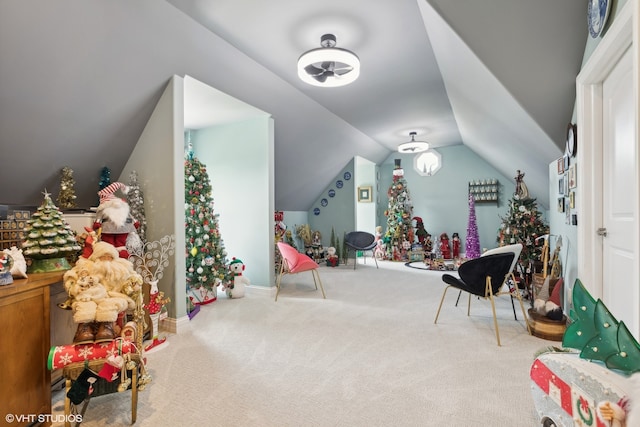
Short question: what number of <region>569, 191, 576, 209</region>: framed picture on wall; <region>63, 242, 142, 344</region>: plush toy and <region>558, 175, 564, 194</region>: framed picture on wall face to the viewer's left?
2

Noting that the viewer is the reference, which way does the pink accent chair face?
facing to the right of the viewer

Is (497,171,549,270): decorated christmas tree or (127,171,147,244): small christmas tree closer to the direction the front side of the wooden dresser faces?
the decorated christmas tree

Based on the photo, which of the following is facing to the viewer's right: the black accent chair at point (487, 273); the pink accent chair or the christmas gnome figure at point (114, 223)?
the pink accent chair

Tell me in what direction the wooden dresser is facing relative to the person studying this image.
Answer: facing to the right of the viewer

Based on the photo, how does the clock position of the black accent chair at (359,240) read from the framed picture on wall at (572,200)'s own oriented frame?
The black accent chair is roughly at 1 o'clock from the framed picture on wall.

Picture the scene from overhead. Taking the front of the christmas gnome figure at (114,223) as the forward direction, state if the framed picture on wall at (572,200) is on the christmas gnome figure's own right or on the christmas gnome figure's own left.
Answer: on the christmas gnome figure's own left

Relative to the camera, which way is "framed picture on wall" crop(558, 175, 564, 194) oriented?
to the viewer's left

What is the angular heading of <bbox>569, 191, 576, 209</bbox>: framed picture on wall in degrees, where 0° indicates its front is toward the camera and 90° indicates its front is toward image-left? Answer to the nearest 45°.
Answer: approximately 90°

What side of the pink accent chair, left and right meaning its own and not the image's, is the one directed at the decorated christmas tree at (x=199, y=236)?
back

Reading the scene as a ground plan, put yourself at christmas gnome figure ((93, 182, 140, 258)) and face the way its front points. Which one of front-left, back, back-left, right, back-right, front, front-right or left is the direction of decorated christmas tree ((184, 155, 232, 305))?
back-left
